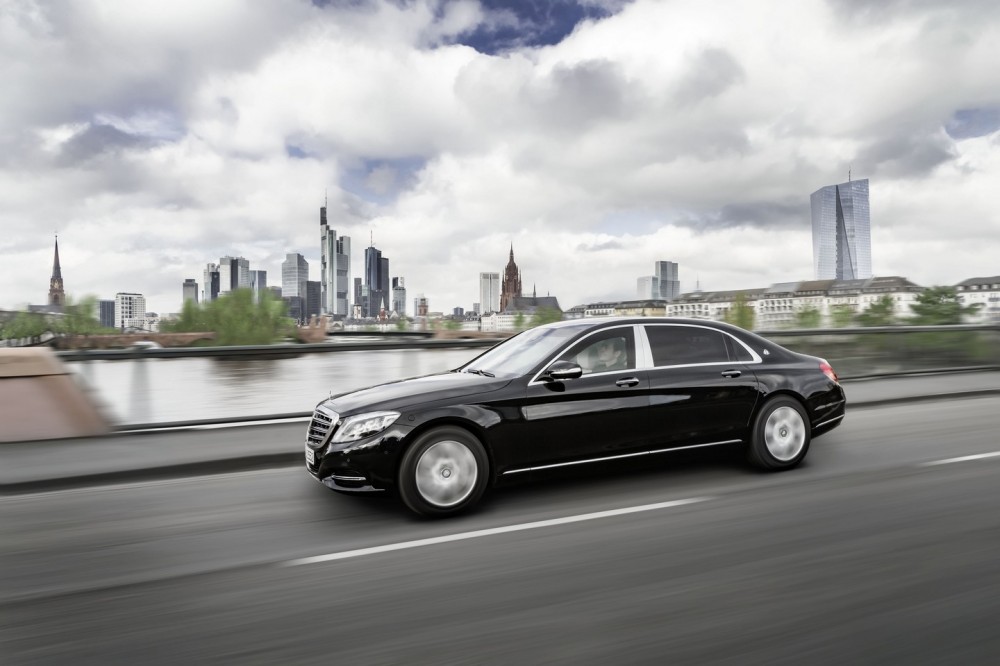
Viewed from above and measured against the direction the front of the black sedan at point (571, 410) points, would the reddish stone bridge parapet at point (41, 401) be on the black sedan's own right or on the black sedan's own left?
on the black sedan's own right

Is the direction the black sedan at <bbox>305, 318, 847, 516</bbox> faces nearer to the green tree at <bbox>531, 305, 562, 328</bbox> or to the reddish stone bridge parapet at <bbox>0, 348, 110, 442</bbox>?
the reddish stone bridge parapet

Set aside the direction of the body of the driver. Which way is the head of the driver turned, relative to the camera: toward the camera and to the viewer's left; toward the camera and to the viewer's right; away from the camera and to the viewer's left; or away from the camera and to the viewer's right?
toward the camera and to the viewer's left

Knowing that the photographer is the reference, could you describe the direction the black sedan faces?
facing the viewer and to the left of the viewer

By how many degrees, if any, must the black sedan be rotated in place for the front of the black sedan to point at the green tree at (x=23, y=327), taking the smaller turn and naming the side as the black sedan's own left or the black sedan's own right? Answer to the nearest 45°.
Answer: approximately 90° to the black sedan's own right

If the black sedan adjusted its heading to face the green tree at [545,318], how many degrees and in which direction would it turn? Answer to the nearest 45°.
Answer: approximately 135° to its right

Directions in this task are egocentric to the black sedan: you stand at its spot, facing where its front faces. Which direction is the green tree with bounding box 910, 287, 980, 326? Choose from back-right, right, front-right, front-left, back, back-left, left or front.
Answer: back

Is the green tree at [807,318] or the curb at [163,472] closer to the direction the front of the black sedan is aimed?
the curb
